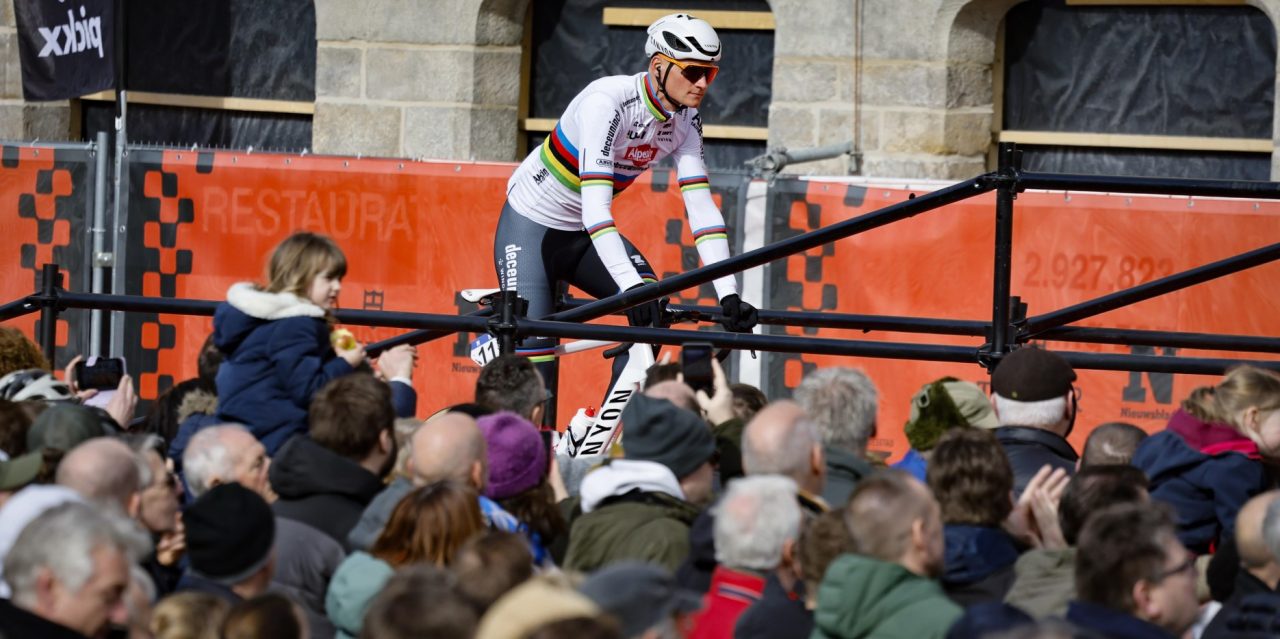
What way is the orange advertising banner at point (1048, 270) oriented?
toward the camera

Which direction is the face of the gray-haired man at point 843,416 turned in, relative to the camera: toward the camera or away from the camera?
away from the camera

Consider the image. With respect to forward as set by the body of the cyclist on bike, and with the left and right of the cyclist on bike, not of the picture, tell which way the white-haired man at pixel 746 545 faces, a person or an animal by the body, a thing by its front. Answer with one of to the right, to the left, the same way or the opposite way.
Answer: to the left

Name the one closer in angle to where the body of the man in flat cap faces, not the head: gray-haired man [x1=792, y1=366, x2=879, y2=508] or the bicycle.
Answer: the bicycle

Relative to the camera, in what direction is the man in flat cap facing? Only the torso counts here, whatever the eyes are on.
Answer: away from the camera

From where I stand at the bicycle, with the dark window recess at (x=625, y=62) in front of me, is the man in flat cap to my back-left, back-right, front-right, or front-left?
back-right

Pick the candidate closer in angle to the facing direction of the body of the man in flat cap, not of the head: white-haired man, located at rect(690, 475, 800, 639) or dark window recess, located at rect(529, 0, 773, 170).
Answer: the dark window recess

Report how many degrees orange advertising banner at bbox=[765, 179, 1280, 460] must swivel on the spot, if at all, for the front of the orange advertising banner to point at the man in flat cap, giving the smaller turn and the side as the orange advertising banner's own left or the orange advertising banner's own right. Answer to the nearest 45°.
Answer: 0° — it already faces them

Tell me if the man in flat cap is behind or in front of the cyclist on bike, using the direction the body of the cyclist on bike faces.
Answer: in front

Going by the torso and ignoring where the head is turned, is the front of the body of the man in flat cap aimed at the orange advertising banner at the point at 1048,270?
yes
